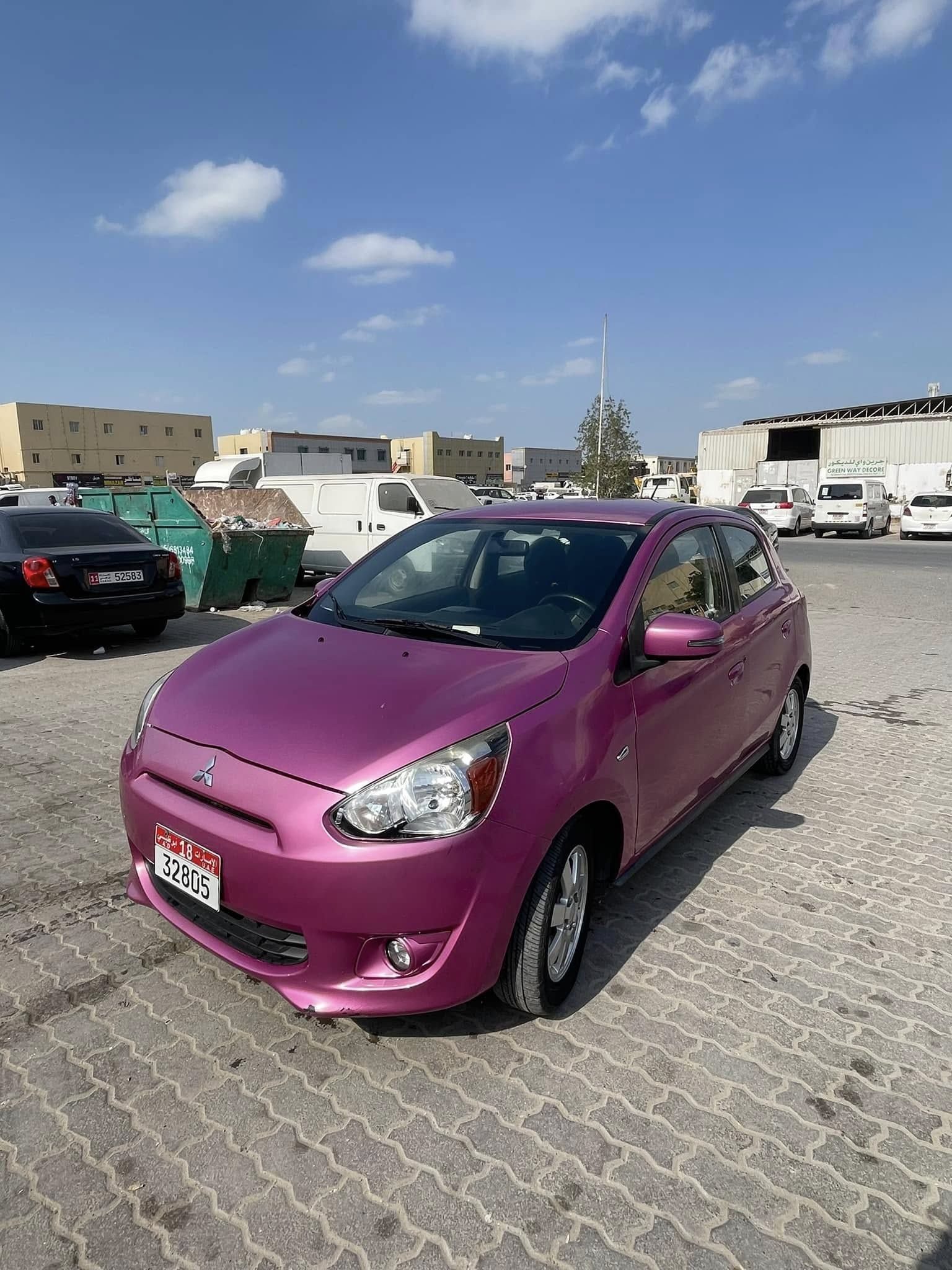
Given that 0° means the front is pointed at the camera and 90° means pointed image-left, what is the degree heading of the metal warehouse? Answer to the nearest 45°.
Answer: approximately 0°

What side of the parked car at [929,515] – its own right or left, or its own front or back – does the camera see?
back

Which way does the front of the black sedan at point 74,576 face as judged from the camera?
facing away from the viewer and to the left of the viewer

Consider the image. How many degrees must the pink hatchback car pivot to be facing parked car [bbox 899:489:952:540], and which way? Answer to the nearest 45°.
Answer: approximately 180°

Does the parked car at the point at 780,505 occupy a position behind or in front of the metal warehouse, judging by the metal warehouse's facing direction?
in front

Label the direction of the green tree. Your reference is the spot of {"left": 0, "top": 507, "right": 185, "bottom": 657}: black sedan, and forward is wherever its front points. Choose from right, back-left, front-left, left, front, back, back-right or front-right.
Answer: right

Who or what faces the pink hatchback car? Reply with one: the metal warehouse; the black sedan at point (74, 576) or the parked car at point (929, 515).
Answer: the metal warehouse

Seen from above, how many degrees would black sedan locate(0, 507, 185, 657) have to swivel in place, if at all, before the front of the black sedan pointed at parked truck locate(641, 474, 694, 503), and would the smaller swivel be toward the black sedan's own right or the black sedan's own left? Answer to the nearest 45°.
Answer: approximately 90° to the black sedan's own right

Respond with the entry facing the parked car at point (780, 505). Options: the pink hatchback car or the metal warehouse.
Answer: the metal warehouse

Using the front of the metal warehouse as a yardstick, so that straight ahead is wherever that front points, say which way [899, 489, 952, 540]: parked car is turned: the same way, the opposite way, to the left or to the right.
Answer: the opposite way

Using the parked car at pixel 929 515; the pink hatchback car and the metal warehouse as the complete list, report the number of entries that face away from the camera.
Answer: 1

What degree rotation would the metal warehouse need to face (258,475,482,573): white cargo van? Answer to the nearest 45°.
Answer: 0° — it already faces it
